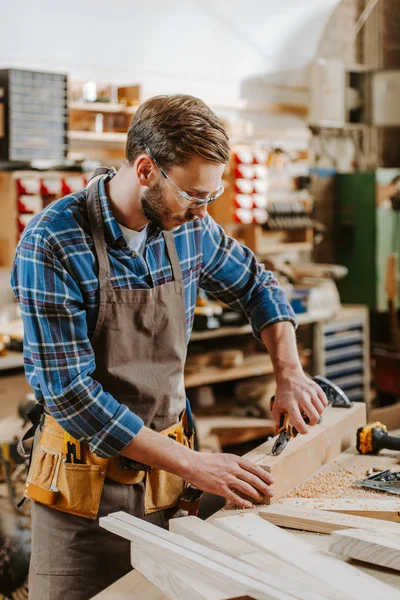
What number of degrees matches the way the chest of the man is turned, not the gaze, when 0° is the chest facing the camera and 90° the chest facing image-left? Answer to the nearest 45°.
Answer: approximately 315°

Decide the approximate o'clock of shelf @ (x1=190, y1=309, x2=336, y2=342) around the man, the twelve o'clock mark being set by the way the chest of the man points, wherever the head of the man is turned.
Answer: The shelf is roughly at 8 o'clock from the man.

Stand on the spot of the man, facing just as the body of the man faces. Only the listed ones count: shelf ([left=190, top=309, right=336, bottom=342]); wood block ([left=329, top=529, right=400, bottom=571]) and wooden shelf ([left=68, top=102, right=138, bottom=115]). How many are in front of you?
1

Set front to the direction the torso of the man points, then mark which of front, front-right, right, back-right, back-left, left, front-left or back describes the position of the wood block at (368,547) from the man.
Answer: front

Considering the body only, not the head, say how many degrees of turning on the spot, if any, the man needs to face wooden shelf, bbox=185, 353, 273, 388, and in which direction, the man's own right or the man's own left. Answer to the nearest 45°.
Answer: approximately 135° to the man's own left

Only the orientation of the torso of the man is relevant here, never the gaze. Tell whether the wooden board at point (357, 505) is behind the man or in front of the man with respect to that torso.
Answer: in front

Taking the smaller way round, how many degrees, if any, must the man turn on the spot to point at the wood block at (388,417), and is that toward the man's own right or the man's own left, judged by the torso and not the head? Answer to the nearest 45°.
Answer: approximately 90° to the man's own left

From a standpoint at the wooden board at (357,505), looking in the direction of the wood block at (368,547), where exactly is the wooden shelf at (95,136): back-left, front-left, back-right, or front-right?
back-right

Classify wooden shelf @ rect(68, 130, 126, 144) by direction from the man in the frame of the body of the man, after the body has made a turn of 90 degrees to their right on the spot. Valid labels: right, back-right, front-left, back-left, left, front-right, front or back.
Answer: back-right

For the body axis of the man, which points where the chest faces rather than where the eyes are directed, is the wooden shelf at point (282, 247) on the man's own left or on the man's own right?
on the man's own left

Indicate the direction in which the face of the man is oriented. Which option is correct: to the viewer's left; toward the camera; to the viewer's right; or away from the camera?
to the viewer's right
